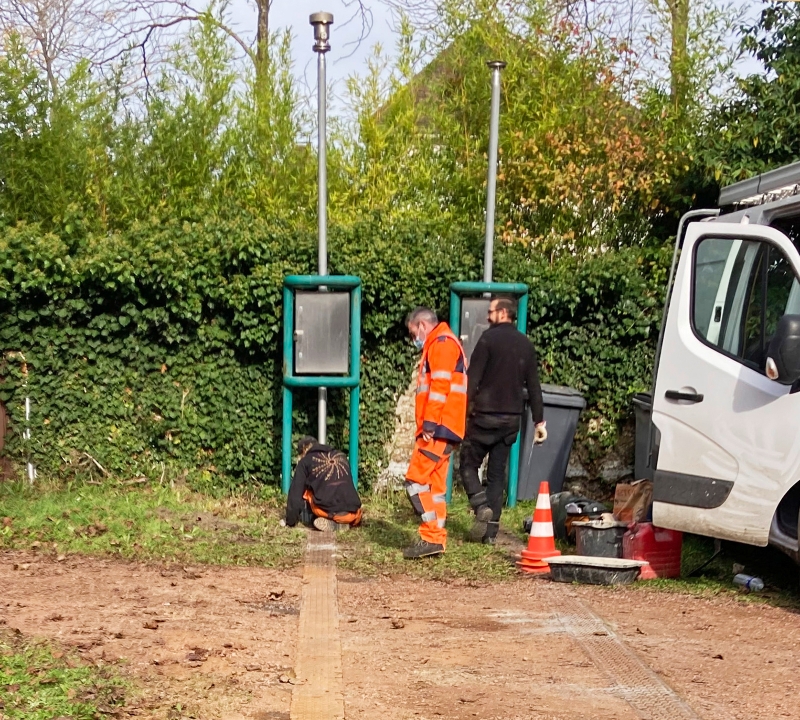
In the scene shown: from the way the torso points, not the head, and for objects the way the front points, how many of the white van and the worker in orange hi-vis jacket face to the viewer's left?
1

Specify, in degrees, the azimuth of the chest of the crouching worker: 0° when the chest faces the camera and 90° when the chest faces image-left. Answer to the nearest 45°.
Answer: approximately 135°

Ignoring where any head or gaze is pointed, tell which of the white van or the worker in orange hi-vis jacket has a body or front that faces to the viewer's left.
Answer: the worker in orange hi-vis jacket

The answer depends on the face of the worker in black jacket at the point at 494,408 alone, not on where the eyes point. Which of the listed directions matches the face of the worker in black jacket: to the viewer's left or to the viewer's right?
to the viewer's left

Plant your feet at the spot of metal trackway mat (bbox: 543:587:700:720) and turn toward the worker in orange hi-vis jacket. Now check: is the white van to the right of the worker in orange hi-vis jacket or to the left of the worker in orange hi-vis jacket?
right

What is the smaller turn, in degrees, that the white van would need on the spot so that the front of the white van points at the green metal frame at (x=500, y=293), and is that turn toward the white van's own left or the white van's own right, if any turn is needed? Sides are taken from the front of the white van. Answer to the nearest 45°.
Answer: approximately 180°

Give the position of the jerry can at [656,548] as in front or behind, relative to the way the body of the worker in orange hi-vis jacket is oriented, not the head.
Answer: behind

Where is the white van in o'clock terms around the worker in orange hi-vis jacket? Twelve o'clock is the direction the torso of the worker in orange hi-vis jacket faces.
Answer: The white van is roughly at 7 o'clock from the worker in orange hi-vis jacket.

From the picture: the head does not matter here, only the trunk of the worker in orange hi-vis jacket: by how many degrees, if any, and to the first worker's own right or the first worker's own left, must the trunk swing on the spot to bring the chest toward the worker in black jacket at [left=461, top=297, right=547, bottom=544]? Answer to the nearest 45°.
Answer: approximately 135° to the first worker's own right

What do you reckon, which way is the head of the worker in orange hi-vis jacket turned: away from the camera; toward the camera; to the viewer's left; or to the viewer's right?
to the viewer's left

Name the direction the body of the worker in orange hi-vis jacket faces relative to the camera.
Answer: to the viewer's left

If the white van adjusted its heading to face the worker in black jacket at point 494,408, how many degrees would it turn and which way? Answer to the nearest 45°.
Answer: approximately 180°

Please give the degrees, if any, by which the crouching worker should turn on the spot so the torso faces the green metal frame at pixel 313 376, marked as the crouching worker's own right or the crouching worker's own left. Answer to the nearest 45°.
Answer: approximately 45° to the crouching worker's own right

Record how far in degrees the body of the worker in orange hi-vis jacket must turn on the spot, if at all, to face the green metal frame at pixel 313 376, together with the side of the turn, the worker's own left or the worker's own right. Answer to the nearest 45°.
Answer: approximately 45° to the worker's own right

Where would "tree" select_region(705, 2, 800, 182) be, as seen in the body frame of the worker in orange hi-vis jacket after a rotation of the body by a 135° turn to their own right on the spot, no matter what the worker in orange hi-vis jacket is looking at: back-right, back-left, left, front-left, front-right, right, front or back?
front
